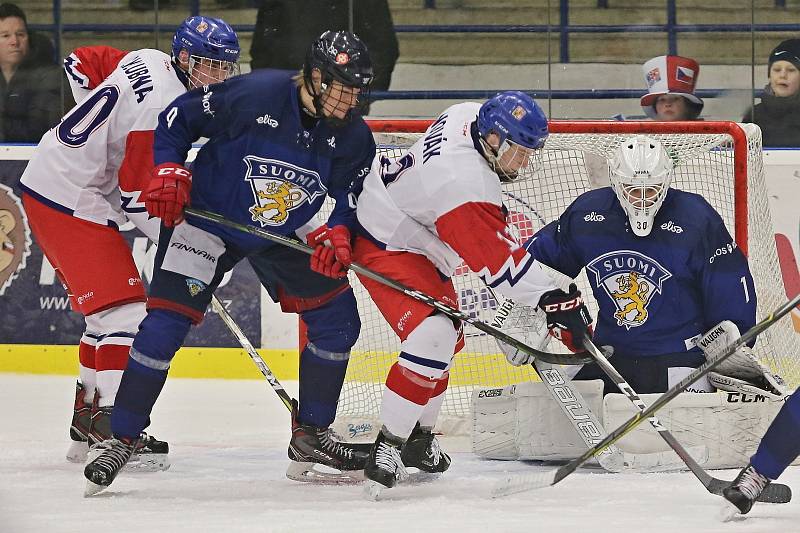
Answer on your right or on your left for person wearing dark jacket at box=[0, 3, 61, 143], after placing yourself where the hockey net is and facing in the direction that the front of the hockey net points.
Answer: on your right

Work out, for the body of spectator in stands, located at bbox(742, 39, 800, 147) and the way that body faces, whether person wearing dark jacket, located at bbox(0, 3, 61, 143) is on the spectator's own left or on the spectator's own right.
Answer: on the spectator's own right

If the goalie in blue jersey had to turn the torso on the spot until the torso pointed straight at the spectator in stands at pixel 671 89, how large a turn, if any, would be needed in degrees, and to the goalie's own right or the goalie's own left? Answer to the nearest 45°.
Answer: approximately 180°

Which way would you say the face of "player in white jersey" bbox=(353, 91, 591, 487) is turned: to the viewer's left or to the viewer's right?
to the viewer's right

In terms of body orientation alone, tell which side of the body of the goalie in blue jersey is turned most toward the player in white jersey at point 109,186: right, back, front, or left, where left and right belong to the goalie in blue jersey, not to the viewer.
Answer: right

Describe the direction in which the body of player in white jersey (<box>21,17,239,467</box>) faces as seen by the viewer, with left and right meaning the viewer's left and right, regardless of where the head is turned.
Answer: facing to the right of the viewer

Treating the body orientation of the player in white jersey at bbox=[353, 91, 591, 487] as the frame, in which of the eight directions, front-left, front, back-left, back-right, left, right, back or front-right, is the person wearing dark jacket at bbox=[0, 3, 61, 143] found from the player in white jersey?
back-left

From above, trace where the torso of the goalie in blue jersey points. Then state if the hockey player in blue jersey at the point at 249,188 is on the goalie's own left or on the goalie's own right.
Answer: on the goalie's own right

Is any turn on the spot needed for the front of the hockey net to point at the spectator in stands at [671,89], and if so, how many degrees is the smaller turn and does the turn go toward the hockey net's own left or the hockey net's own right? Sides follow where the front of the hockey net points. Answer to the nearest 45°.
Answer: approximately 180°
